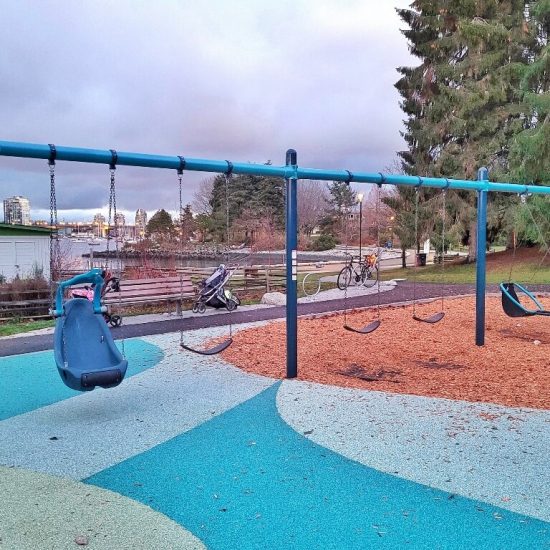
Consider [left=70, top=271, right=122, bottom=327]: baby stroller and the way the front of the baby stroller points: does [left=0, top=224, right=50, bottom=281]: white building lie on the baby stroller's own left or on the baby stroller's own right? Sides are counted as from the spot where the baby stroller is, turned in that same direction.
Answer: on the baby stroller's own right

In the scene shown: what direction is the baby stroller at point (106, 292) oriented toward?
to the viewer's left

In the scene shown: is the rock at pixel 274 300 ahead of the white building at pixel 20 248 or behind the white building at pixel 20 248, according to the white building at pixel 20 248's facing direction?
ahead

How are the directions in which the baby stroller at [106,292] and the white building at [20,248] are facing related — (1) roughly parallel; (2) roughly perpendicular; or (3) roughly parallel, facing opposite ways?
roughly perpendicular

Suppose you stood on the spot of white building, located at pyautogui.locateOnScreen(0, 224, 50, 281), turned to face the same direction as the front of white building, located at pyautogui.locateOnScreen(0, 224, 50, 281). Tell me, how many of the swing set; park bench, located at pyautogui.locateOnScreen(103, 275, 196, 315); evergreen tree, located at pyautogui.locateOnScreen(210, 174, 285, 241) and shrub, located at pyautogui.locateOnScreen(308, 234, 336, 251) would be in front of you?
2

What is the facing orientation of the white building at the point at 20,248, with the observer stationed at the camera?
facing the viewer

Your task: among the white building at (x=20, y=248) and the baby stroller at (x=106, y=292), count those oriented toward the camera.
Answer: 1
